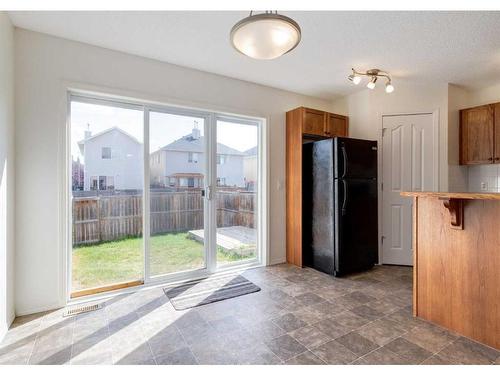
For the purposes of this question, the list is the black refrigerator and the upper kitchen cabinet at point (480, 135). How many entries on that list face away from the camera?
0

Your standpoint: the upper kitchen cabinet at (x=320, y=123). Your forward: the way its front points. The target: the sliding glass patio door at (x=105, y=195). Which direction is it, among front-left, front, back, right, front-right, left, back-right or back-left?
right

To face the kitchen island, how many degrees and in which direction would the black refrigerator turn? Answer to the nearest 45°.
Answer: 0° — it already faces it

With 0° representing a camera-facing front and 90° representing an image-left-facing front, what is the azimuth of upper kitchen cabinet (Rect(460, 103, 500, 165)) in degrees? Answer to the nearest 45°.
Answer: approximately 45°

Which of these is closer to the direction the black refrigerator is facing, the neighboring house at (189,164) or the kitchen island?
the kitchen island

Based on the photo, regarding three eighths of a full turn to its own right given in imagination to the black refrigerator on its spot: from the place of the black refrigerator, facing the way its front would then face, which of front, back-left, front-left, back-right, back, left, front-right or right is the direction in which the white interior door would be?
back-right

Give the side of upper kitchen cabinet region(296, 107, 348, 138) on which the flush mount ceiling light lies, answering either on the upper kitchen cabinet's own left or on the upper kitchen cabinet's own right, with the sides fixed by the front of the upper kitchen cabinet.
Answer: on the upper kitchen cabinet's own right

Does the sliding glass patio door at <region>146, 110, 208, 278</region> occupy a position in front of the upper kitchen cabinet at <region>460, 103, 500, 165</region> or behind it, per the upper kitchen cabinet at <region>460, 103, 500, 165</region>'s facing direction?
in front

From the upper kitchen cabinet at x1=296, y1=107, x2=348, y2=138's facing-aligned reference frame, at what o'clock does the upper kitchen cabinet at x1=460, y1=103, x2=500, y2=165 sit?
the upper kitchen cabinet at x1=460, y1=103, x2=500, y2=165 is roughly at 10 o'clock from the upper kitchen cabinet at x1=296, y1=107, x2=348, y2=138.

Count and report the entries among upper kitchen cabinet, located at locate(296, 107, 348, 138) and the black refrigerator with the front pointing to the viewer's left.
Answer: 0
